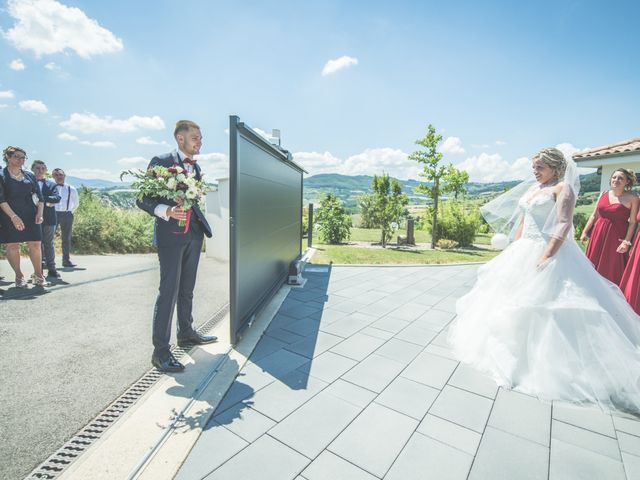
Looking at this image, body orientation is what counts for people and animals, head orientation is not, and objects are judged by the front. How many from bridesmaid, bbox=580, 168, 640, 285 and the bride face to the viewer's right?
0

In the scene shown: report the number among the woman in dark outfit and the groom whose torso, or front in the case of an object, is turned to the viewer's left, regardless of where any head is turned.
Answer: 0

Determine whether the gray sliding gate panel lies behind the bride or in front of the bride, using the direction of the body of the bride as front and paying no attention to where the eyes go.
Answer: in front

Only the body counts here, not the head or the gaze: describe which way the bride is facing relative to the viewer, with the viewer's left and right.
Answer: facing the viewer and to the left of the viewer

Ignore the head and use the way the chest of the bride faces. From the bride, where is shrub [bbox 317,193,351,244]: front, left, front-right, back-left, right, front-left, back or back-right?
right

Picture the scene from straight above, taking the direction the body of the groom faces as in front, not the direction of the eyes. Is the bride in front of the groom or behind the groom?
in front

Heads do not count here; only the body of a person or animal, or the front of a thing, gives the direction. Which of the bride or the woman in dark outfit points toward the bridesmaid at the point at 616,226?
the woman in dark outfit

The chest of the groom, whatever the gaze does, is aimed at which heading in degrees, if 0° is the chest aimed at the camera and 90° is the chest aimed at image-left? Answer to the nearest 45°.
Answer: approximately 315°

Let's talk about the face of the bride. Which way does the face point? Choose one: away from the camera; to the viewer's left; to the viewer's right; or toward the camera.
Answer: to the viewer's left

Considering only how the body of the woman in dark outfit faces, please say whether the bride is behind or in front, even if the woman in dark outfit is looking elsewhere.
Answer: in front

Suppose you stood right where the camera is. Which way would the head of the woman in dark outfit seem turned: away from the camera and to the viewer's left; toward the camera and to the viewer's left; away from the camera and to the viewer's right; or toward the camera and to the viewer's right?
toward the camera and to the viewer's right

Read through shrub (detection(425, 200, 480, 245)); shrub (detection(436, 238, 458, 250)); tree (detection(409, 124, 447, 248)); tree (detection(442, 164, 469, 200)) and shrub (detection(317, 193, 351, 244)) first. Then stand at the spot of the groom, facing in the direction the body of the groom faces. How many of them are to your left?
5

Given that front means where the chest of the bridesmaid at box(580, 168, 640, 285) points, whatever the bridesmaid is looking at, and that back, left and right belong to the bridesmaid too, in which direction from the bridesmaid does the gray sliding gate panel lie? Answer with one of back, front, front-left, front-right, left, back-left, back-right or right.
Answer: front
